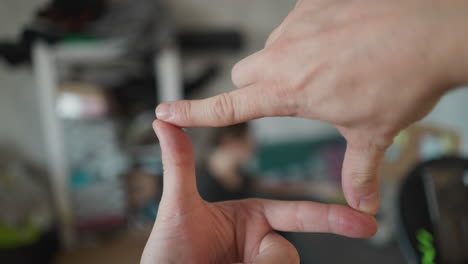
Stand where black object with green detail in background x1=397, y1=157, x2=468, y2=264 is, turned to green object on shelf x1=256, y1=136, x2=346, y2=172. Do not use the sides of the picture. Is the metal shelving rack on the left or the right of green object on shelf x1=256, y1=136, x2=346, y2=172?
left
